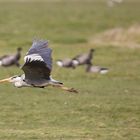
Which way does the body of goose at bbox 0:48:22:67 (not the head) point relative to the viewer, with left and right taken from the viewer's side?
facing to the right of the viewer

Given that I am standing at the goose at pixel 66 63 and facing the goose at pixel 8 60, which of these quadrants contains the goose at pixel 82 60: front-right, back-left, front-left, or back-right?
back-right

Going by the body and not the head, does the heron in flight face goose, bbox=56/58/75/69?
no

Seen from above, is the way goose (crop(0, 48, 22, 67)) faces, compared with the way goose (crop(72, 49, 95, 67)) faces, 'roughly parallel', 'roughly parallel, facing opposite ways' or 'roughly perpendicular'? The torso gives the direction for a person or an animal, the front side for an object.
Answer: roughly parallel

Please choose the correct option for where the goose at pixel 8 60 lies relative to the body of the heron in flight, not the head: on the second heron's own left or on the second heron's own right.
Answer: on the second heron's own right

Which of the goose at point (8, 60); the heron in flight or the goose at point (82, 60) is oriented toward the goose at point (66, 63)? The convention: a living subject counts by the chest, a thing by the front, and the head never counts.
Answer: the goose at point (8, 60)

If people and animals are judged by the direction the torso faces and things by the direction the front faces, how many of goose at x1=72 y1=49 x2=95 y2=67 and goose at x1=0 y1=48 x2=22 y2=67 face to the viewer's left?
0

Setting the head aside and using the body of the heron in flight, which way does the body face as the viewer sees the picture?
to the viewer's left

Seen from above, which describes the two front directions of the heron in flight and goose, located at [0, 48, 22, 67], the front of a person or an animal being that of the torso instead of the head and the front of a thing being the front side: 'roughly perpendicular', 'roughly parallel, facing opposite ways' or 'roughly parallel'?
roughly parallel, facing opposite ways

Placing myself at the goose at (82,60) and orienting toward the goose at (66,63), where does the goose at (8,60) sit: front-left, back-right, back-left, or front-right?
front-right

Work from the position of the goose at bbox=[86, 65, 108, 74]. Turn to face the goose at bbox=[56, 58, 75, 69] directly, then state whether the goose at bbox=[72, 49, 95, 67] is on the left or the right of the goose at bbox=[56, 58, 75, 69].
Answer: right

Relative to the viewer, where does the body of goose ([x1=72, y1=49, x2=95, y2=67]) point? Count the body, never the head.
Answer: to the viewer's right
